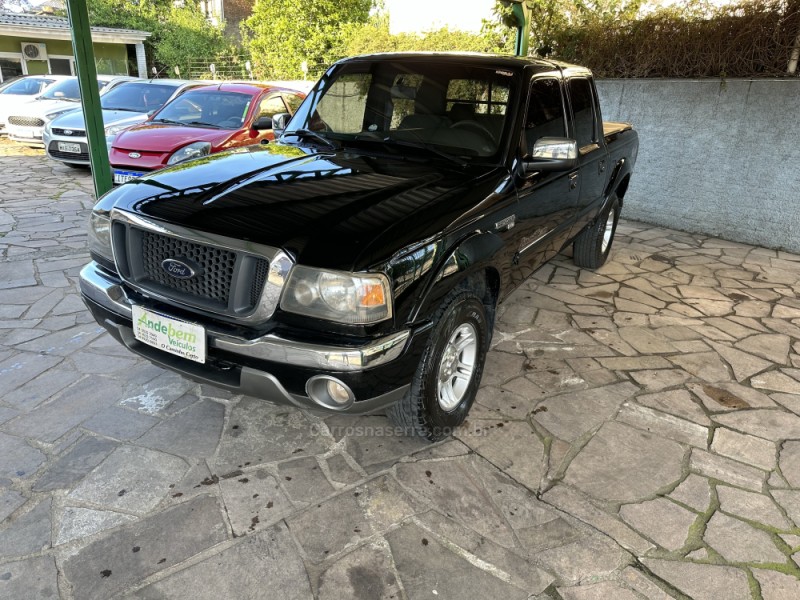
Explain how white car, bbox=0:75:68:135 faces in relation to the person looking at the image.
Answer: facing the viewer and to the left of the viewer

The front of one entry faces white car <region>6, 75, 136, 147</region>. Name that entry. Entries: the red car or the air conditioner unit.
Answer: the air conditioner unit

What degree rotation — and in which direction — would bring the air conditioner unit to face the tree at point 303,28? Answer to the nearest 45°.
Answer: approximately 45° to its left

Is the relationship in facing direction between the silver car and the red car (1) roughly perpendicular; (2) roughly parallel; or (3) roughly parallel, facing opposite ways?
roughly parallel

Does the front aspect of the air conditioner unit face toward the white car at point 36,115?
yes

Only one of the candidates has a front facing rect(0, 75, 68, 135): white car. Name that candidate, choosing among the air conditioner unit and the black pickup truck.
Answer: the air conditioner unit

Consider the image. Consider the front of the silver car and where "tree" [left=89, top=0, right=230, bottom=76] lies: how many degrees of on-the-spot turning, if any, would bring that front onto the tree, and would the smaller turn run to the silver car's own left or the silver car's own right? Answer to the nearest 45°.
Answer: approximately 135° to the silver car's own right

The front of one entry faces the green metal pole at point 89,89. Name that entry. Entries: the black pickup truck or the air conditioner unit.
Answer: the air conditioner unit

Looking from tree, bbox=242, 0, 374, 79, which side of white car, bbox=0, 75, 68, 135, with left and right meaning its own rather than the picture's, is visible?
back

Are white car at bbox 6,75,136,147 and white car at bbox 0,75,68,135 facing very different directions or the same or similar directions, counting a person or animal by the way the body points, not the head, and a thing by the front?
same or similar directions

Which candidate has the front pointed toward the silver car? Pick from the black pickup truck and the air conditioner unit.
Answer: the air conditioner unit

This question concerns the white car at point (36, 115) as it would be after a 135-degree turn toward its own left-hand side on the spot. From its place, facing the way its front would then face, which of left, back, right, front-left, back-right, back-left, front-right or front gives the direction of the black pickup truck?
right

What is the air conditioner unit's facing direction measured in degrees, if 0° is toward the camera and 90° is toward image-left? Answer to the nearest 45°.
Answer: approximately 0°

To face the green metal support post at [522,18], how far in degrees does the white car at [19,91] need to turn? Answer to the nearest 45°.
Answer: approximately 90° to its left

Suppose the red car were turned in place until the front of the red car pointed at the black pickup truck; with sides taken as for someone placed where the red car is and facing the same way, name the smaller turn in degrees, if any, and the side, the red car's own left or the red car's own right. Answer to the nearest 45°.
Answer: approximately 45° to the red car's own left

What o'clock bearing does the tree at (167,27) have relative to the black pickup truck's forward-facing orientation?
The tree is roughly at 4 o'clock from the black pickup truck.

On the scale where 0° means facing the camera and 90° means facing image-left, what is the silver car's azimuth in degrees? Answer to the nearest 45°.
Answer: approximately 45°
